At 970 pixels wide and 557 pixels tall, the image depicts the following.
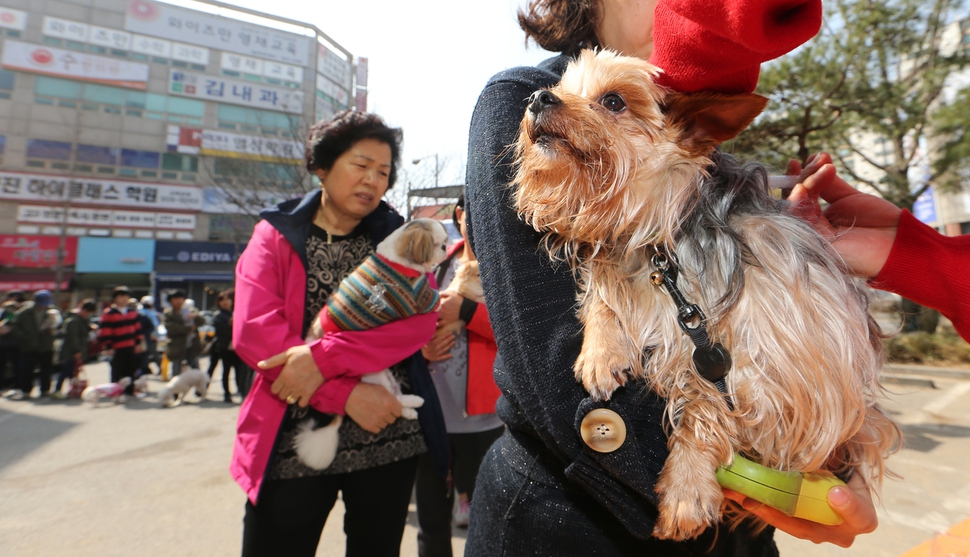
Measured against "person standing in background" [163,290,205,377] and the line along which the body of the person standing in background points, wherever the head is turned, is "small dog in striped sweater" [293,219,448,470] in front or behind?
in front

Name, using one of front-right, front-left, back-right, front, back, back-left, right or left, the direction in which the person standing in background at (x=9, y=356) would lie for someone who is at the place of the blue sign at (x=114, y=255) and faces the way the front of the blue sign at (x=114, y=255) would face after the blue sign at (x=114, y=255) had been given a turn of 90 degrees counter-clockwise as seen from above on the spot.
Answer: right

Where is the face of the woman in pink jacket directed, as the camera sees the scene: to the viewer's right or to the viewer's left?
to the viewer's right

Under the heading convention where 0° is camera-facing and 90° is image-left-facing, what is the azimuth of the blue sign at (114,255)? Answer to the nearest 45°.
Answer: approximately 0°

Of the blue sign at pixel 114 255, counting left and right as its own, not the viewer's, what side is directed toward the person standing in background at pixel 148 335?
front

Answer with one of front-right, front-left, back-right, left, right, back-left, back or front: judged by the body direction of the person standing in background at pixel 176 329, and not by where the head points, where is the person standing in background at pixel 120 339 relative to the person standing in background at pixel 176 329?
back-right

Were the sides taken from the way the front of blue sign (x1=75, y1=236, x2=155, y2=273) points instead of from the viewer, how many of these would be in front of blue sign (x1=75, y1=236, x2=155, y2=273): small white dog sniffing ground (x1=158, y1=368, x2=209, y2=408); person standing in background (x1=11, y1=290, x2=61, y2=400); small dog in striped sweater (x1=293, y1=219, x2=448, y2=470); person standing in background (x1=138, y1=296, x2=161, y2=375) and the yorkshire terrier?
5

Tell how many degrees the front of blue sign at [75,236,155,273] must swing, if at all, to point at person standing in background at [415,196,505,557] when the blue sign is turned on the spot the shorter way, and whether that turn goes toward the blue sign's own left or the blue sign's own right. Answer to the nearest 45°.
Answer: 0° — it already faces them

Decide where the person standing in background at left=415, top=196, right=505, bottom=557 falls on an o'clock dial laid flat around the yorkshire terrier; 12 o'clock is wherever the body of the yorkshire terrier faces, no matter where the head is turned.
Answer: The person standing in background is roughly at 3 o'clock from the yorkshire terrier.

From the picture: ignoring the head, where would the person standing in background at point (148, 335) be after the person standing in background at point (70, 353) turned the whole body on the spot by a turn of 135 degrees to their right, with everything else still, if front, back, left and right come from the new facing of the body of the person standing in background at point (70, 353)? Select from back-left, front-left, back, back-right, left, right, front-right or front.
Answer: back

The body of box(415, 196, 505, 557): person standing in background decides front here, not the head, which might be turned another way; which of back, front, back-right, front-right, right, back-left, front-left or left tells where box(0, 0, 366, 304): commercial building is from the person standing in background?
right

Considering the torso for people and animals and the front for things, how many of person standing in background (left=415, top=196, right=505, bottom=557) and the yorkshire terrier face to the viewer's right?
0
